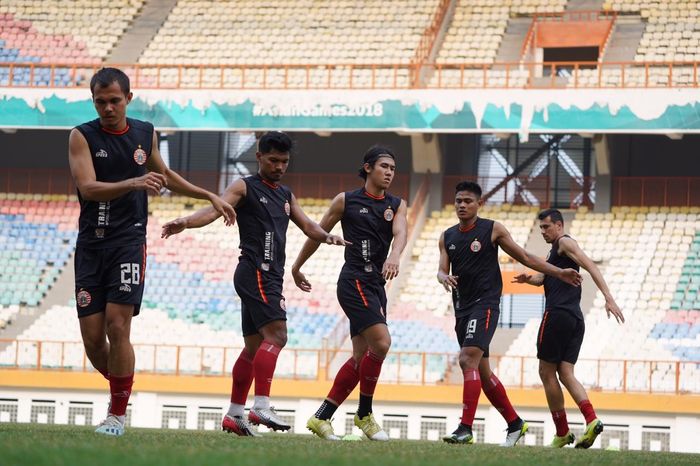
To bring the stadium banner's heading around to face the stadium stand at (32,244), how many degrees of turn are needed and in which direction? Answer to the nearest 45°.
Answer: approximately 90° to its right

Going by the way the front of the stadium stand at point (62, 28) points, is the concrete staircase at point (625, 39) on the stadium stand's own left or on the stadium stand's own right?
on the stadium stand's own left

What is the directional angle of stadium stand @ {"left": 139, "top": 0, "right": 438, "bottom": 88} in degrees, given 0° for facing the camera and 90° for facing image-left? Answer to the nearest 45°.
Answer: approximately 0°

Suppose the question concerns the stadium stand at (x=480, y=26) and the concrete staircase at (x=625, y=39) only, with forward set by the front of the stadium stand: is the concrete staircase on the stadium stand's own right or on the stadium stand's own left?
on the stadium stand's own left

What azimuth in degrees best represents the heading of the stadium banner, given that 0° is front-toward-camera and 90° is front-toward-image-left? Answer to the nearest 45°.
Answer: approximately 0°

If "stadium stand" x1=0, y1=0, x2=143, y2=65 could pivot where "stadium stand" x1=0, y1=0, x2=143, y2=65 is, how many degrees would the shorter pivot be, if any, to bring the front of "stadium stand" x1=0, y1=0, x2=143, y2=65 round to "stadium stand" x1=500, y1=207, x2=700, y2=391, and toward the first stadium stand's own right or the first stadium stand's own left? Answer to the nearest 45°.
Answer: approximately 45° to the first stadium stand's own left
